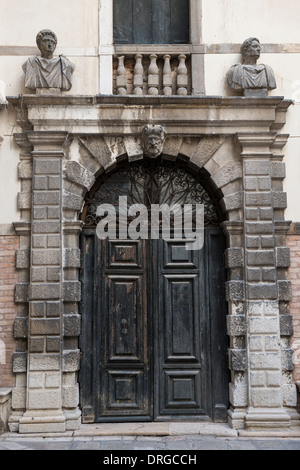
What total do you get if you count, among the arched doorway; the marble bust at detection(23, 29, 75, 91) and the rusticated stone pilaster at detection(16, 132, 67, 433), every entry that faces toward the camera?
3

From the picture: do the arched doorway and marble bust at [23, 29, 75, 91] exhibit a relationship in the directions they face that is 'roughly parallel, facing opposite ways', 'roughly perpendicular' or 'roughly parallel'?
roughly parallel

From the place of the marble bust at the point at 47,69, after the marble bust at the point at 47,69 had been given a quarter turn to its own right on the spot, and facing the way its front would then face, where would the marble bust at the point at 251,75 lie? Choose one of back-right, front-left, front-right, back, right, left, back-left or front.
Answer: back

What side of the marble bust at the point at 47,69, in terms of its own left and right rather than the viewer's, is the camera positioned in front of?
front

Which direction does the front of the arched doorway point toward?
toward the camera

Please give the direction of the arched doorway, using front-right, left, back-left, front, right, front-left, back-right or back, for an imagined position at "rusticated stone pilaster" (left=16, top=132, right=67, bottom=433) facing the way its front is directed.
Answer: left

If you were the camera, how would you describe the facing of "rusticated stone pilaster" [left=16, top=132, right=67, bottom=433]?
facing the viewer

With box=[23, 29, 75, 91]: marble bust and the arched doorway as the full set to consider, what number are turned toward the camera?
2

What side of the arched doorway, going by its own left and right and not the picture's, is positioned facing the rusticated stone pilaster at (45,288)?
right

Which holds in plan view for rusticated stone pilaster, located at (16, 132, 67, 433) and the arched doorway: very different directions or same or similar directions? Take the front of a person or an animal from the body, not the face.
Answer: same or similar directions

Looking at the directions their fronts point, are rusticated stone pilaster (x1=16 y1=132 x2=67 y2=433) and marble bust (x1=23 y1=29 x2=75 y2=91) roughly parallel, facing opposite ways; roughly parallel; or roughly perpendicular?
roughly parallel
